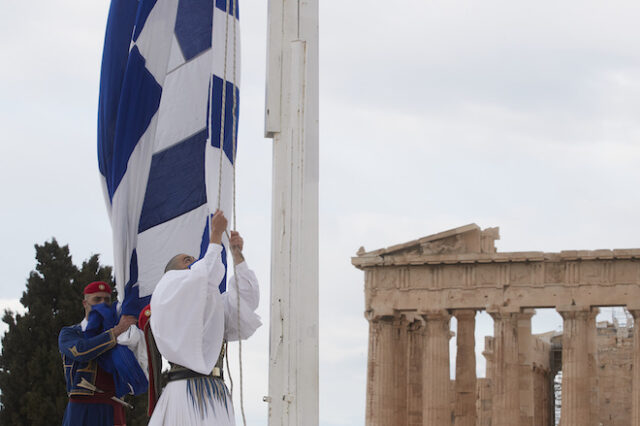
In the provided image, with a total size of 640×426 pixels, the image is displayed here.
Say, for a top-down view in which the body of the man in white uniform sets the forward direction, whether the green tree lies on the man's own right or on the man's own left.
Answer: on the man's own left

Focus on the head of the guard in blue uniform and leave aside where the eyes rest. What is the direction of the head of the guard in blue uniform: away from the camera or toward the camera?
toward the camera

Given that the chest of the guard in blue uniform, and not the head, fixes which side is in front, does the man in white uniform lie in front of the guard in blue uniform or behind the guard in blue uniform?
in front

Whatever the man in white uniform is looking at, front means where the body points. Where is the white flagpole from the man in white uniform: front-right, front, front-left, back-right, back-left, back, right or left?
front-right

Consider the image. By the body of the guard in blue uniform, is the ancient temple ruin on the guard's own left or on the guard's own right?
on the guard's own left

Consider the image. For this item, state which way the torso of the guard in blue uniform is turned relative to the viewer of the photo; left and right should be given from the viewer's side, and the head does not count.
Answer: facing the viewer and to the right of the viewer

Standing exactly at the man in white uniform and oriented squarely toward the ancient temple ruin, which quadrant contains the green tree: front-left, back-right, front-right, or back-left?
front-left

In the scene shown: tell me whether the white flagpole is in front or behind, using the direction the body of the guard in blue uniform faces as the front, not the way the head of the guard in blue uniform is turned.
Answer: in front
